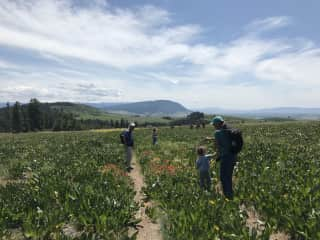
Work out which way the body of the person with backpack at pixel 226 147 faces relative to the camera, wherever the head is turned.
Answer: to the viewer's left

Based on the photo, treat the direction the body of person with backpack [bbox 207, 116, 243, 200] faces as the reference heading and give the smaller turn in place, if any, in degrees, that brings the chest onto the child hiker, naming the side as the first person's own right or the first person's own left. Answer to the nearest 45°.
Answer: approximately 45° to the first person's own right
